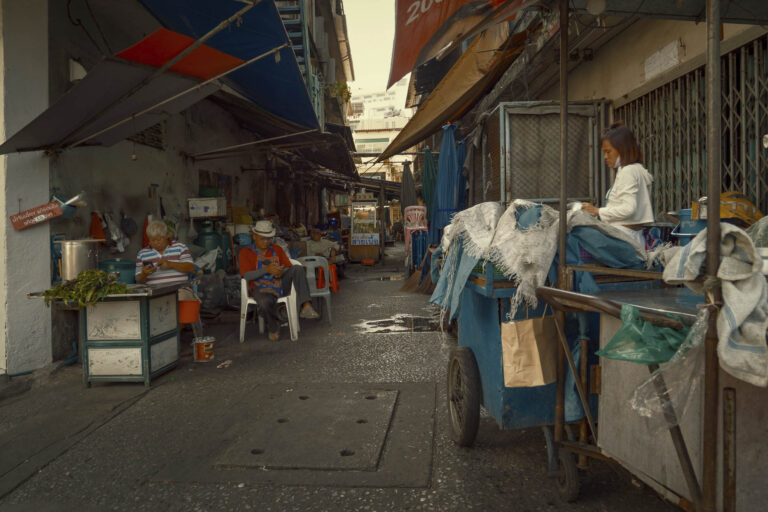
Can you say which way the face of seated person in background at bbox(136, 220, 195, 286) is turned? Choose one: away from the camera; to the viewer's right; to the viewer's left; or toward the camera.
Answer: toward the camera

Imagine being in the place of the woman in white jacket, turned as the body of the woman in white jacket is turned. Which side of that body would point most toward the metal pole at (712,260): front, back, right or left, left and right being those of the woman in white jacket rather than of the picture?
left

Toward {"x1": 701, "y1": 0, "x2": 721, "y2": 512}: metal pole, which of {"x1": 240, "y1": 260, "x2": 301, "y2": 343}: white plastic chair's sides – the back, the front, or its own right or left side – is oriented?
front

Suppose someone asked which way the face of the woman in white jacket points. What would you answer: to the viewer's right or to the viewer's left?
to the viewer's left

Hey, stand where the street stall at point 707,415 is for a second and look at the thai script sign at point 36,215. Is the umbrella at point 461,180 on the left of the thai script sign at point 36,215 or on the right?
right

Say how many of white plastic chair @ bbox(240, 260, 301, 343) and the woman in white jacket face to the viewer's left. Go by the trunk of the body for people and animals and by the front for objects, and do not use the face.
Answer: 1

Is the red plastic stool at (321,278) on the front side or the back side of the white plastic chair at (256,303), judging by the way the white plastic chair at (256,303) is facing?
on the back side

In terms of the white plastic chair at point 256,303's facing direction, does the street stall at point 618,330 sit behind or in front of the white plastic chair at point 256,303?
in front

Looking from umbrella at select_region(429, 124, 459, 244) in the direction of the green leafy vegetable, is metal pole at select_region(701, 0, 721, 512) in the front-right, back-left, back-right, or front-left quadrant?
front-left

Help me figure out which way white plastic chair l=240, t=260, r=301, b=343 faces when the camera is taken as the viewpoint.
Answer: facing the viewer

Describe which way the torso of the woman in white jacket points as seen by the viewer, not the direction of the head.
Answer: to the viewer's left
